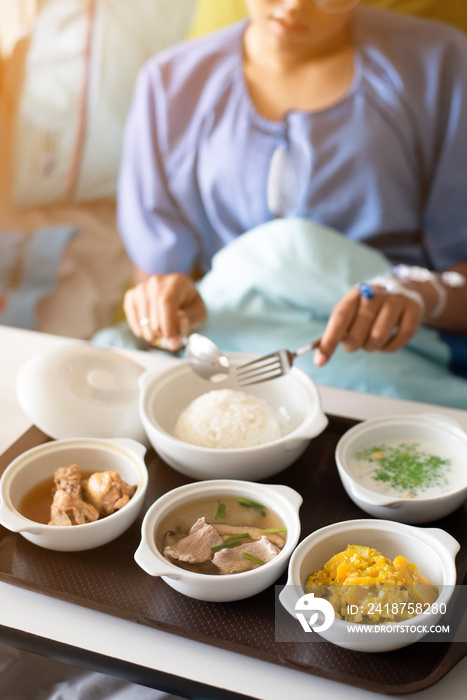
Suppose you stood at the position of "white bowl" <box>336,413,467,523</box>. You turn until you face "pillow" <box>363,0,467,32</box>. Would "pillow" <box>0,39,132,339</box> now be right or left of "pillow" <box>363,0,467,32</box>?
left

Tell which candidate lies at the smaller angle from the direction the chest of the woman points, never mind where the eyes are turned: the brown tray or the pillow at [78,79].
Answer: the brown tray

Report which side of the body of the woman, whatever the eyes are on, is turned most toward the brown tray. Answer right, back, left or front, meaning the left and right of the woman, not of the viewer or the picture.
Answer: front

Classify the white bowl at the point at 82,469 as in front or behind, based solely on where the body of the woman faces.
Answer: in front

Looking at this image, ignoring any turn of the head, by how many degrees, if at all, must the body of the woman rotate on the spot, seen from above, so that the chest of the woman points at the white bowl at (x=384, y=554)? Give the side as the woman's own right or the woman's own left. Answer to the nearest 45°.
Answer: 0° — they already face it

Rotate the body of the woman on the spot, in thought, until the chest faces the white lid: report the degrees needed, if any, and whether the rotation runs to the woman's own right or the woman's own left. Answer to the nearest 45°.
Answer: approximately 45° to the woman's own right

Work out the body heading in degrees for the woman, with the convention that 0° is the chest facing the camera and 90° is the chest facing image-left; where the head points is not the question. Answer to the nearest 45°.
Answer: approximately 0°

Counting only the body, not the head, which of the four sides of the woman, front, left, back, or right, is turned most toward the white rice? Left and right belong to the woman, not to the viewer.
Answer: front

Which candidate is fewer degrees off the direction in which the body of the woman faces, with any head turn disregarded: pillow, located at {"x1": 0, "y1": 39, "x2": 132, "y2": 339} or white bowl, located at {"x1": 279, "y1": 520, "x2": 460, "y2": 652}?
the white bowl

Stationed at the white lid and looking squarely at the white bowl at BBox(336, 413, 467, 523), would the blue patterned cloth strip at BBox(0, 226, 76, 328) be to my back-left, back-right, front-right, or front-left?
back-left

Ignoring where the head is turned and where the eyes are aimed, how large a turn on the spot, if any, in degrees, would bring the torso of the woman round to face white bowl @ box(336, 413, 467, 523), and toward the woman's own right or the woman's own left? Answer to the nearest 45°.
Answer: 0° — they already face it

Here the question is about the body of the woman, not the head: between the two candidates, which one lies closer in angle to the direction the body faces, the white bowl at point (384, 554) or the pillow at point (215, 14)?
the white bowl

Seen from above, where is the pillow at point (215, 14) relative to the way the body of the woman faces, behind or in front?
behind
